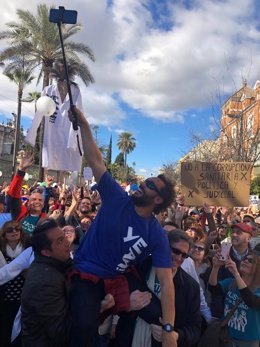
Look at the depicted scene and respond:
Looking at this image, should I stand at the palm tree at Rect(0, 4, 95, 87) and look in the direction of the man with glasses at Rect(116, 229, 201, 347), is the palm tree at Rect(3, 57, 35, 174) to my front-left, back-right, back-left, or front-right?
back-right

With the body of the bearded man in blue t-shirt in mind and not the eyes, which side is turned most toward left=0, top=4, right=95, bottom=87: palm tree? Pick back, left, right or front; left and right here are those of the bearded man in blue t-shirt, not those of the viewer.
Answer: back

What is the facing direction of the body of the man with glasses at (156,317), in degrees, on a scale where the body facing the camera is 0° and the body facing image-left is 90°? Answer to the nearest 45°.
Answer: approximately 45°

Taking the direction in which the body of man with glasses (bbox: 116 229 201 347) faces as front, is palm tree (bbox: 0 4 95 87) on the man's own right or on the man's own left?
on the man's own right

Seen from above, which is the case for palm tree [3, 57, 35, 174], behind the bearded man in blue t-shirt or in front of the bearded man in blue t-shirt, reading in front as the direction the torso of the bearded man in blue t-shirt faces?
behind

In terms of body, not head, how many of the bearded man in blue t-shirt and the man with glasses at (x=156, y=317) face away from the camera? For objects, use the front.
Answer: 0

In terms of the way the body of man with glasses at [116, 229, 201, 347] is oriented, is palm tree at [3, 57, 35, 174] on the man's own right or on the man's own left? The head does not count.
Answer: on the man's own right
